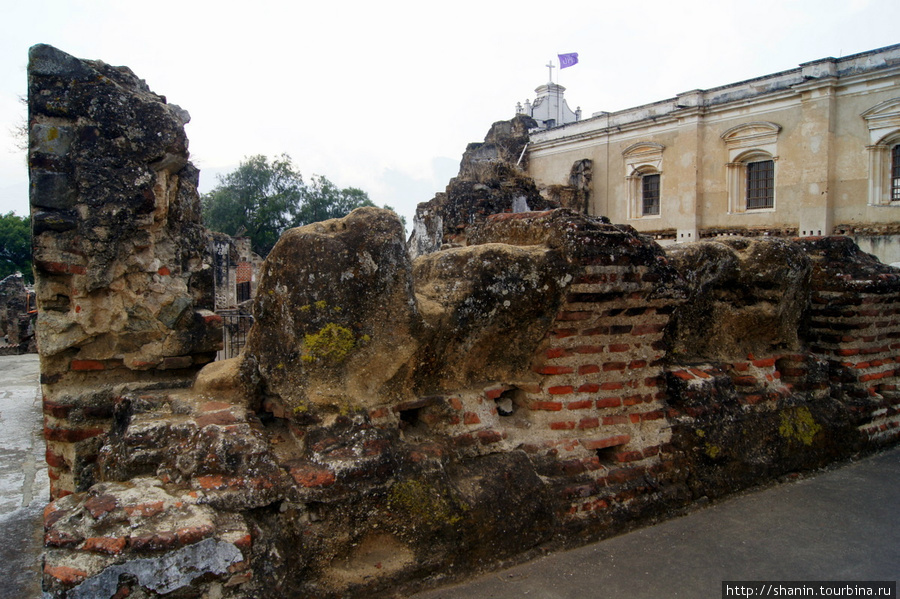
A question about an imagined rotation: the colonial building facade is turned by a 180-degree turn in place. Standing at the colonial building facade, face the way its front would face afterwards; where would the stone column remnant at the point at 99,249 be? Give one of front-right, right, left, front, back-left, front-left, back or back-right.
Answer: back-right

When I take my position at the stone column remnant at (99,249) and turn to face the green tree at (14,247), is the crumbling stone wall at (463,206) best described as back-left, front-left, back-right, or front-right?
front-right

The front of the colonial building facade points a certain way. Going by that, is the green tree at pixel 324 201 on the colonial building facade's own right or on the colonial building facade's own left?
on the colonial building facade's own right

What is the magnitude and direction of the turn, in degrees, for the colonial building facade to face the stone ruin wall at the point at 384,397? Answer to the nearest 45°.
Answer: approximately 45° to its left

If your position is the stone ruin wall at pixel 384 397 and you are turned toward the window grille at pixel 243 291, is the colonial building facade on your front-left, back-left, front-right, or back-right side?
front-right

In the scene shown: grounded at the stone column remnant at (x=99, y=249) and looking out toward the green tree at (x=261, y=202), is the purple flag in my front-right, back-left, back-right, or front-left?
front-right

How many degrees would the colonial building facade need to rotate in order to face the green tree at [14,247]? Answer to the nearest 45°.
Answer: approximately 45° to its right

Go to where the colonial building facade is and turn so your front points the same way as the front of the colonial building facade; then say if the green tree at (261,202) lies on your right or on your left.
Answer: on your right

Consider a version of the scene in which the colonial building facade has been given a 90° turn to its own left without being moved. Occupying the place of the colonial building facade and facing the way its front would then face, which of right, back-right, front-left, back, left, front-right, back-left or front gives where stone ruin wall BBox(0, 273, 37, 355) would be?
right

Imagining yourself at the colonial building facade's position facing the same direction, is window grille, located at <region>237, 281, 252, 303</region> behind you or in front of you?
in front

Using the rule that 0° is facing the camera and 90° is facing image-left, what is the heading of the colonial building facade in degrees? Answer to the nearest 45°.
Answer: approximately 45°
